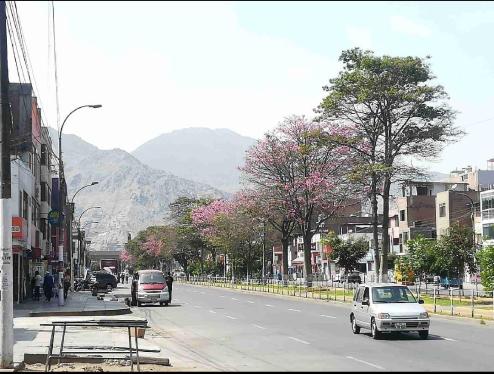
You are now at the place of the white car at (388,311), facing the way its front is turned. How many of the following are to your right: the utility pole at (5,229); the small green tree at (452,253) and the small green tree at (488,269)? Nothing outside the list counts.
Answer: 1

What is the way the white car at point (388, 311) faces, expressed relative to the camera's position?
facing the viewer and to the right of the viewer

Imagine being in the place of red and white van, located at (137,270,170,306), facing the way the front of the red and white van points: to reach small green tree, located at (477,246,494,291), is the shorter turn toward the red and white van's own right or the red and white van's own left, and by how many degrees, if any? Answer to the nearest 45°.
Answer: approximately 45° to the red and white van's own left

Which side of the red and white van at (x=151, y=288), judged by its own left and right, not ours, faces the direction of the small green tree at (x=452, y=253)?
left

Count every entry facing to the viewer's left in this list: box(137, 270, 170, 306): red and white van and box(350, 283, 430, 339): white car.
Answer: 0

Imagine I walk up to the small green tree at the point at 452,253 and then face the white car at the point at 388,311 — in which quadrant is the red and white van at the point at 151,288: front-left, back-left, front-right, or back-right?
front-right

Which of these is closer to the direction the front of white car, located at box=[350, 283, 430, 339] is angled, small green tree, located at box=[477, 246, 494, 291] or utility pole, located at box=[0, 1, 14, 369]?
the utility pole

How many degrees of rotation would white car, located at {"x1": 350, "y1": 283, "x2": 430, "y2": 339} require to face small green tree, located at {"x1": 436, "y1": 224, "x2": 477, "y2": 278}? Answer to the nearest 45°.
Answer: approximately 135° to its left

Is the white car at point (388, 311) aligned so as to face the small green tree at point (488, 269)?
no

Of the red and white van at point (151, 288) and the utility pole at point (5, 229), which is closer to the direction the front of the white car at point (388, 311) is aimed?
the utility pole

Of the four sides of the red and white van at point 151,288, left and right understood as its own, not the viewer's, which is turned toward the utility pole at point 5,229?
front

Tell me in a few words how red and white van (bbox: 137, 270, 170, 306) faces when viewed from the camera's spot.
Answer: facing the viewer
